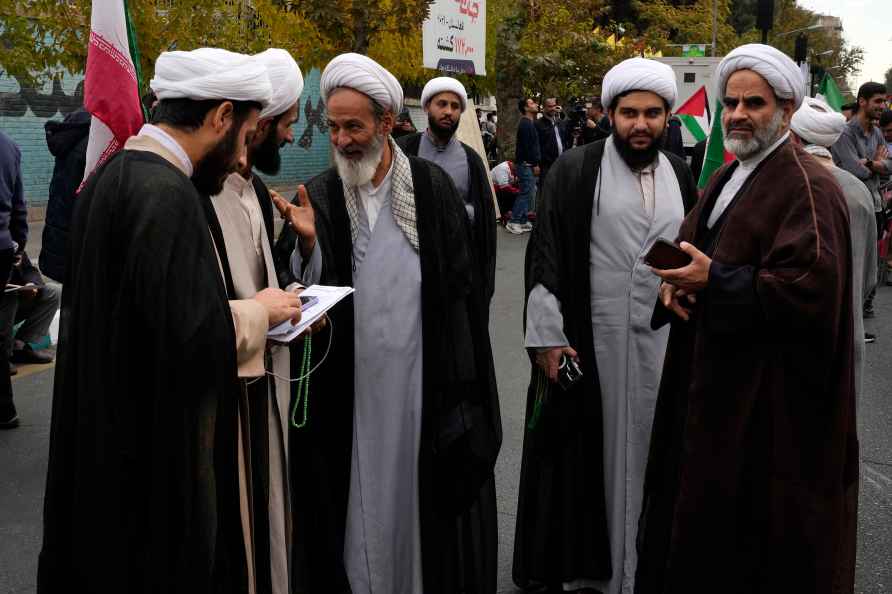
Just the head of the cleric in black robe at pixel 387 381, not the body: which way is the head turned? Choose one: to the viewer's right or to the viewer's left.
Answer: to the viewer's left

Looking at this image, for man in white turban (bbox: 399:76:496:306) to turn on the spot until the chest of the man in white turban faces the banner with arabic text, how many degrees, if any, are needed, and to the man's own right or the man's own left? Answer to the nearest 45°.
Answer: approximately 180°

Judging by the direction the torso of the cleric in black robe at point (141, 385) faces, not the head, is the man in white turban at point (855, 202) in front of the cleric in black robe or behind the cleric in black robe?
in front

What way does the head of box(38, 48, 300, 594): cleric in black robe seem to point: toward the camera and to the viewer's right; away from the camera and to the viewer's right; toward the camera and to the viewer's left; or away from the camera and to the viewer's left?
away from the camera and to the viewer's right

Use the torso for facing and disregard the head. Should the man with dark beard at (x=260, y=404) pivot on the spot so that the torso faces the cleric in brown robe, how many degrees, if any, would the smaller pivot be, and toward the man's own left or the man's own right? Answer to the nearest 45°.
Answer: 0° — they already face them

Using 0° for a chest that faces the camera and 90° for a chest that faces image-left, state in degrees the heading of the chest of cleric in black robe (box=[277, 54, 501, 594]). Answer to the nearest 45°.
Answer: approximately 45°

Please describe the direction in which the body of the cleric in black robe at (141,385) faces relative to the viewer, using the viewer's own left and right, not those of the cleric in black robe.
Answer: facing away from the viewer and to the right of the viewer

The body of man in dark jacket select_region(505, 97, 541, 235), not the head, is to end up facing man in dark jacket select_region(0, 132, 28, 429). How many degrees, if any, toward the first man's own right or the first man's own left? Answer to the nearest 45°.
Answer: approximately 90° to the first man's own right

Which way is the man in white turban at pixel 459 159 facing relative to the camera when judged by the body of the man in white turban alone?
toward the camera

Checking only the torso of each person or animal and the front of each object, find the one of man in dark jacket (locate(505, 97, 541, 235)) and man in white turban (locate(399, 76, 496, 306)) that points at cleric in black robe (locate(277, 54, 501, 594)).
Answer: the man in white turban

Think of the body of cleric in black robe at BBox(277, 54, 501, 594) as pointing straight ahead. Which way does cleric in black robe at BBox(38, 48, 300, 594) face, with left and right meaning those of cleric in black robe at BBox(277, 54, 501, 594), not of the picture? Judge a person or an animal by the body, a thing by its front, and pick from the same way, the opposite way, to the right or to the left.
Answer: the opposite way

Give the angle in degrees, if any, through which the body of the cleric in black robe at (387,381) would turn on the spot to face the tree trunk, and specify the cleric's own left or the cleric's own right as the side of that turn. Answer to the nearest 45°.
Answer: approximately 135° to the cleric's own right

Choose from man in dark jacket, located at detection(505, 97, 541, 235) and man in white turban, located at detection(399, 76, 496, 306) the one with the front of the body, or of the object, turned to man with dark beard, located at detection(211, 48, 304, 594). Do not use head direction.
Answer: the man in white turban

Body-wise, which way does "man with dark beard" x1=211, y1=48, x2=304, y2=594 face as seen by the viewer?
to the viewer's right
